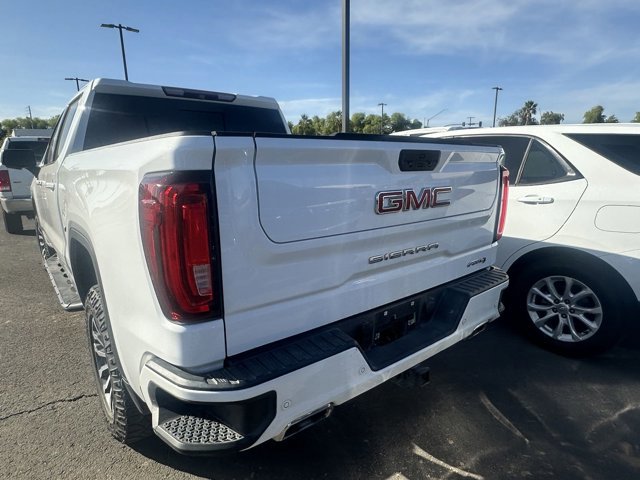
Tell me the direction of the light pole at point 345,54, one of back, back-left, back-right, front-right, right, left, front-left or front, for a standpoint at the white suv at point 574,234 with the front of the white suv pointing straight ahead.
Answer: front-right

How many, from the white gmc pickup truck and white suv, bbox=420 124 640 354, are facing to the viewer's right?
0

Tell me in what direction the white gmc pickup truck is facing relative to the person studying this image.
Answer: facing away from the viewer and to the left of the viewer

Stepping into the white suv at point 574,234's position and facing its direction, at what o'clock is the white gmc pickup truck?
The white gmc pickup truck is roughly at 10 o'clock from the white suv.

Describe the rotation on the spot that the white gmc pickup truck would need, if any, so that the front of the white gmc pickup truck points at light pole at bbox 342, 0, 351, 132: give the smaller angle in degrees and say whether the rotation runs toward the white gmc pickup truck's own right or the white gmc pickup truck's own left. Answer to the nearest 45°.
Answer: approximately 45° to the white gmc pickup truck's own right

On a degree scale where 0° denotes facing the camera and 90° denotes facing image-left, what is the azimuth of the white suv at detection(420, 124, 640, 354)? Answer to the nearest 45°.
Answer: approximately 90°

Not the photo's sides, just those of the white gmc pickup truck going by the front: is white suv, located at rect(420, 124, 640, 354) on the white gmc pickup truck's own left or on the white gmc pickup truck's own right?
on the white gmc pickup truck's own right

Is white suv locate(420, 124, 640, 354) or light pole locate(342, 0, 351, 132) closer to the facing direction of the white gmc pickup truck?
the light pole
